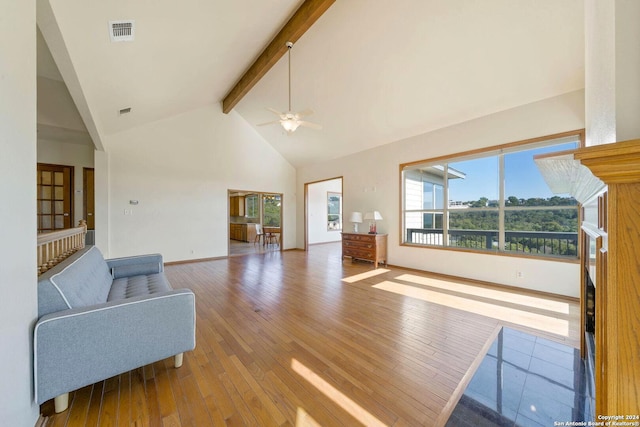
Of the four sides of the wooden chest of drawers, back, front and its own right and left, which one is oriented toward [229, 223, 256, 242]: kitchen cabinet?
right

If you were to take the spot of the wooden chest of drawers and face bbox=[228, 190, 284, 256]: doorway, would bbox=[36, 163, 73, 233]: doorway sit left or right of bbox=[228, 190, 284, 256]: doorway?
left

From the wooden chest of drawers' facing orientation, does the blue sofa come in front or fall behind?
in front

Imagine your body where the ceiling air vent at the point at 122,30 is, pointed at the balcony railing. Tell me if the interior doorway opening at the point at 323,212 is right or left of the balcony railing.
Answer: left

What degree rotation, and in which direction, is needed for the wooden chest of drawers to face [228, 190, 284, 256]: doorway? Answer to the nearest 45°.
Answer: approximately 90° to its right

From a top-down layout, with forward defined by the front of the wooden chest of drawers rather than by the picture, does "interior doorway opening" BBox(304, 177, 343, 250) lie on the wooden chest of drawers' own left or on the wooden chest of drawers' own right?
on the wooden chest of drawers' own right

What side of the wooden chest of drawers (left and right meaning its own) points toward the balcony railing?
left

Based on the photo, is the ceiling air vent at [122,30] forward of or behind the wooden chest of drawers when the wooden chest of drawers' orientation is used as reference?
forward
